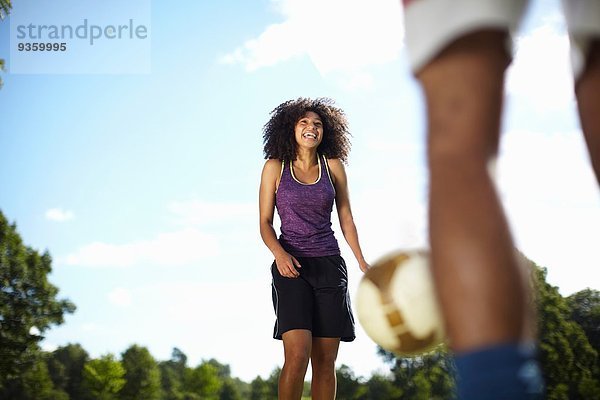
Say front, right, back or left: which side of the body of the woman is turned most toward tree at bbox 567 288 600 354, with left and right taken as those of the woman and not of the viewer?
back

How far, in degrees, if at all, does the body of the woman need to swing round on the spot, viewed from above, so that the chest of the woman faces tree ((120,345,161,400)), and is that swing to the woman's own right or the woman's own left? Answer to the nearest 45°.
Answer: approximately 180°

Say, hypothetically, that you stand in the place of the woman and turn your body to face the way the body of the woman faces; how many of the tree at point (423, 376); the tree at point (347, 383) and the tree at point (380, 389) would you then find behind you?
3

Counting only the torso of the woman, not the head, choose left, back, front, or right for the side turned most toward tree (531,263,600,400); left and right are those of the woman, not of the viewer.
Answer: back

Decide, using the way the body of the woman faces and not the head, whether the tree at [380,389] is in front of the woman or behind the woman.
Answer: behind

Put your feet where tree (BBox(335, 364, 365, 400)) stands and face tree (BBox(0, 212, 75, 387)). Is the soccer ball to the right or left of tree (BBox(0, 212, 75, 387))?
left

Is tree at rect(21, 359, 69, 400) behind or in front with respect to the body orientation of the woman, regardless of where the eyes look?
behind

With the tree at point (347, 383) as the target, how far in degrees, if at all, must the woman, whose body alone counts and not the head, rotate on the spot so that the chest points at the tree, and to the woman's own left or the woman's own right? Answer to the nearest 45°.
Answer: approximately 180°

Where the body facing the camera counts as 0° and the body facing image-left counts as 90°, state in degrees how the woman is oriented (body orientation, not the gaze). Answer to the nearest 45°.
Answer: approximately 0°

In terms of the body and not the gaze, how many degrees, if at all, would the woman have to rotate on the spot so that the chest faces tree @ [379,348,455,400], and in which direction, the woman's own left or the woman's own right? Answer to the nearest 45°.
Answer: approximately 180°
